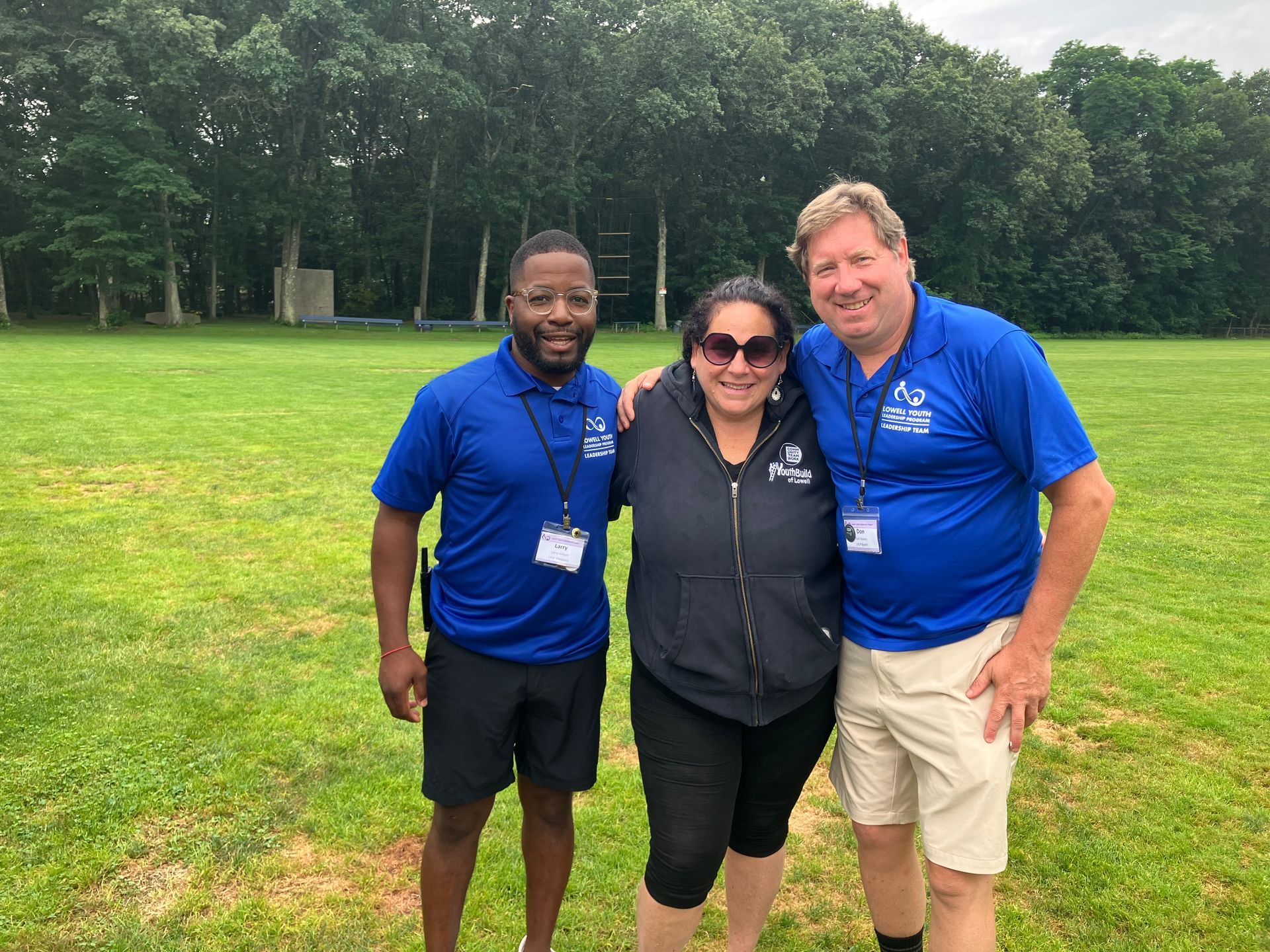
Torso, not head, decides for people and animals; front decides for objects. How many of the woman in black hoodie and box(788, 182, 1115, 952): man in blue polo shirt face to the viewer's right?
0

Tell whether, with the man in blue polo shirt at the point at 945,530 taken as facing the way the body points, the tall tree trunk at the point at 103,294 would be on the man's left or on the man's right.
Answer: on the man's right

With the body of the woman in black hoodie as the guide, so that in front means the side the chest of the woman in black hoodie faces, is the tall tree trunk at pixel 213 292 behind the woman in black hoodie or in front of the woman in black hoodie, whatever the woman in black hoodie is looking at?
behind

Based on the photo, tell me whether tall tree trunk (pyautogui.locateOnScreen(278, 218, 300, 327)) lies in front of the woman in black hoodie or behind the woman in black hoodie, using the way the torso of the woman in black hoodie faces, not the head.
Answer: behind

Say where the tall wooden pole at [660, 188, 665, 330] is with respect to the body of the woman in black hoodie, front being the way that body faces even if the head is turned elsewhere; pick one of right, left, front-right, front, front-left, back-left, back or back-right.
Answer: back

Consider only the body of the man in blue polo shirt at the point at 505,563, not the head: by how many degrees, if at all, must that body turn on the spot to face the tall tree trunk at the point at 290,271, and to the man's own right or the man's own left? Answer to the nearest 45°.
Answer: approximately 135° to the man's own left

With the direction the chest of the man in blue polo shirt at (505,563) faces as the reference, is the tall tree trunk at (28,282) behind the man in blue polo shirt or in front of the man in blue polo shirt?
behind

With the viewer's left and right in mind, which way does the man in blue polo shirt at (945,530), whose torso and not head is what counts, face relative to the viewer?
facing the viewer and to the left of the viewer

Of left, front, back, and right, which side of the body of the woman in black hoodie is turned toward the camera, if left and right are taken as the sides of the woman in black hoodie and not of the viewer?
front

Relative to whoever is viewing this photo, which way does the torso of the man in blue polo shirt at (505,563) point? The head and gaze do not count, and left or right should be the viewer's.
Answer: facing the viewer and to the right of the viewer

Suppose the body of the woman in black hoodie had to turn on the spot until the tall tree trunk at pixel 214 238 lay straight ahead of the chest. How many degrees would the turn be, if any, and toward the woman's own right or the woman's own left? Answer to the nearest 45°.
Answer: approximately 135° to the woman's own right

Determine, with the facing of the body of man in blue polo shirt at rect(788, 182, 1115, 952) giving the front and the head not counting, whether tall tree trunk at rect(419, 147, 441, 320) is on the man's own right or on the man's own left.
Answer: on the man's own right

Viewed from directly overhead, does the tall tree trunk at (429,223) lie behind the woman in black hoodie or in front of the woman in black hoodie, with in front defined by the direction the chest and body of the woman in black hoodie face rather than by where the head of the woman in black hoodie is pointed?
behind

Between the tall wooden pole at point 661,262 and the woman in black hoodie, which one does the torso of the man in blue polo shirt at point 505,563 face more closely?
the woman in black hoodie

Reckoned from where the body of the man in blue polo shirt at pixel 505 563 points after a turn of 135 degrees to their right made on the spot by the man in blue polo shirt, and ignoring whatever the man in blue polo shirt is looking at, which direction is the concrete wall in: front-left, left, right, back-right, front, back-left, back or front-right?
right
